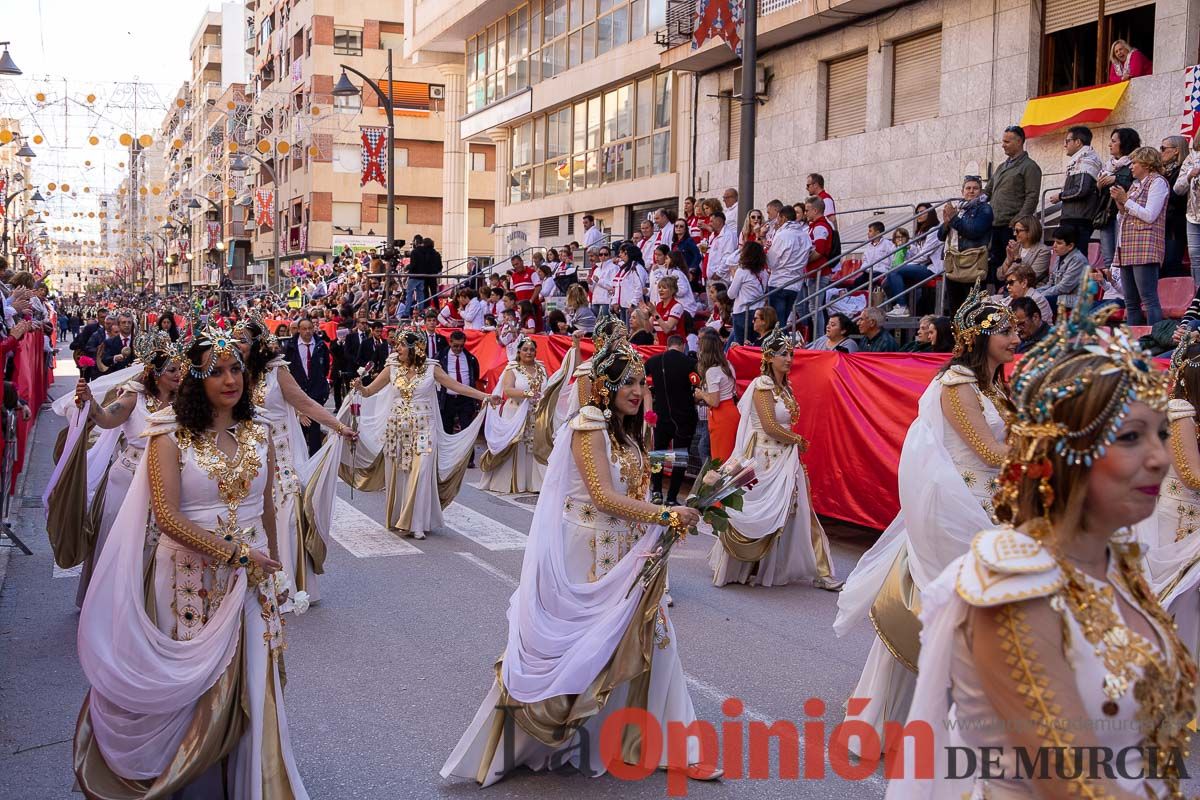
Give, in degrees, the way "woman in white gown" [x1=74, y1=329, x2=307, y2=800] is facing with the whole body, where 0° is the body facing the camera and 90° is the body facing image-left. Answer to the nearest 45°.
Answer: approximately 315°

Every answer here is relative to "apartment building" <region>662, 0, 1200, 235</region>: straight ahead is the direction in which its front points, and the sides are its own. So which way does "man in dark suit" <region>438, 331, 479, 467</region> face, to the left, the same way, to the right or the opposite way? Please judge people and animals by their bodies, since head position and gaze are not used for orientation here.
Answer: to the left

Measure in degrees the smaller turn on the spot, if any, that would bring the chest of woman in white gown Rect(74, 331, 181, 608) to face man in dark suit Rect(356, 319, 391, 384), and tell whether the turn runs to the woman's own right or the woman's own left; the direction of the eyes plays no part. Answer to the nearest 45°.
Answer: approximately 135° to the woman's own left

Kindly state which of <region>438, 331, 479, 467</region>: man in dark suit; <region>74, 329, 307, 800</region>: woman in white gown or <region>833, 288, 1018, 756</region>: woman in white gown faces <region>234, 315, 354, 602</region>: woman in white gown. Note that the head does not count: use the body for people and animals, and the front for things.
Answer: the man in dark suit

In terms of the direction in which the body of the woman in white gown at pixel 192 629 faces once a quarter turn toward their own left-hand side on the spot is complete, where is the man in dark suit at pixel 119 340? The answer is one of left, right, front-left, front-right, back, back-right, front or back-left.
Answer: front-left

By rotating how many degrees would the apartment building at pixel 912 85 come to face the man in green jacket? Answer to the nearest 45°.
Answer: approximately 45° to its left

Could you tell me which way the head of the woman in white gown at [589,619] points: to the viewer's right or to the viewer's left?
to the viewer's right

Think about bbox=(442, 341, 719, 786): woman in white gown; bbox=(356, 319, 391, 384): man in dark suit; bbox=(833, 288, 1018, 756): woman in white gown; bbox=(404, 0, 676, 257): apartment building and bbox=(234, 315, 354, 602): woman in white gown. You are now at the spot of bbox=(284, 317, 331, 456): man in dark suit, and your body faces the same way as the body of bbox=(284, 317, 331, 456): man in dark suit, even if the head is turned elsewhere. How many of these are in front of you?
3
